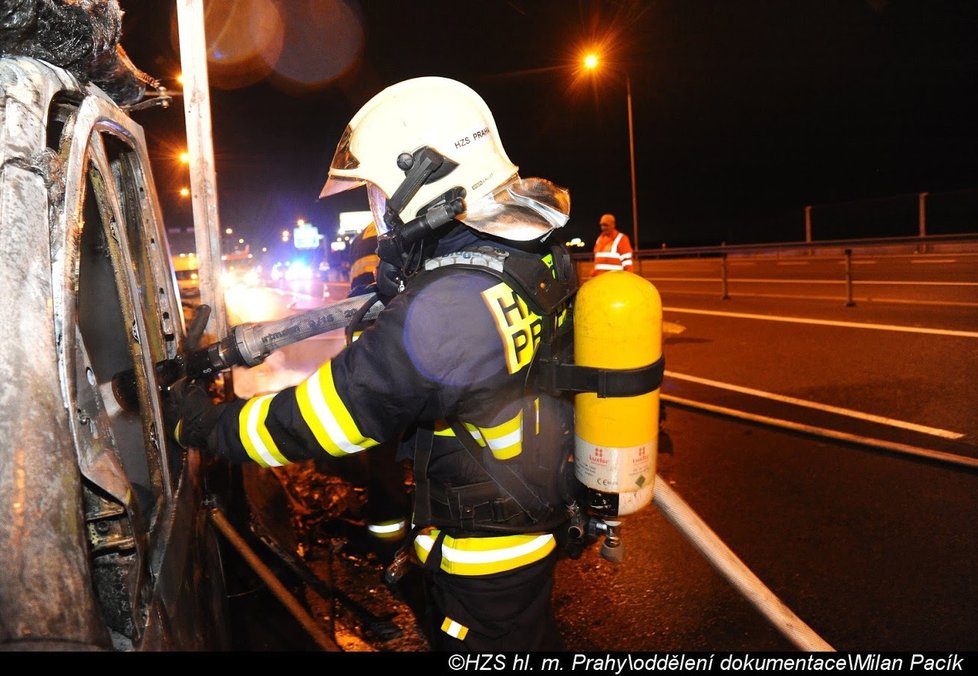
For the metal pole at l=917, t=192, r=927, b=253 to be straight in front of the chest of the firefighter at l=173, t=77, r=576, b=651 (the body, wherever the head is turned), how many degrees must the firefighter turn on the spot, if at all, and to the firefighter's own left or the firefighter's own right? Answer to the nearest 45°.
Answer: approximately 135° to the firefighter's own right

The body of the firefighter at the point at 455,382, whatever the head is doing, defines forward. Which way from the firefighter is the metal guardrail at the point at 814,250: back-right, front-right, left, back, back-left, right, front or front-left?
back-right

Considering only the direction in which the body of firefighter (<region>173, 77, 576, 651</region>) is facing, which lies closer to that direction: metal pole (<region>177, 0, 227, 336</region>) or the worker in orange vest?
the metal pole

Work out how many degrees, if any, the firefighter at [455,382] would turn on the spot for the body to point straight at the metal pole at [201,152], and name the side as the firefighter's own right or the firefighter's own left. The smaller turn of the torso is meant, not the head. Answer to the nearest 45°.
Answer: approximately 45° to the firefighter's own right

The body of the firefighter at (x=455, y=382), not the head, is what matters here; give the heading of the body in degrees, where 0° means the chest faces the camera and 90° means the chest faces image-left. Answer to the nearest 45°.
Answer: approximately 90°
